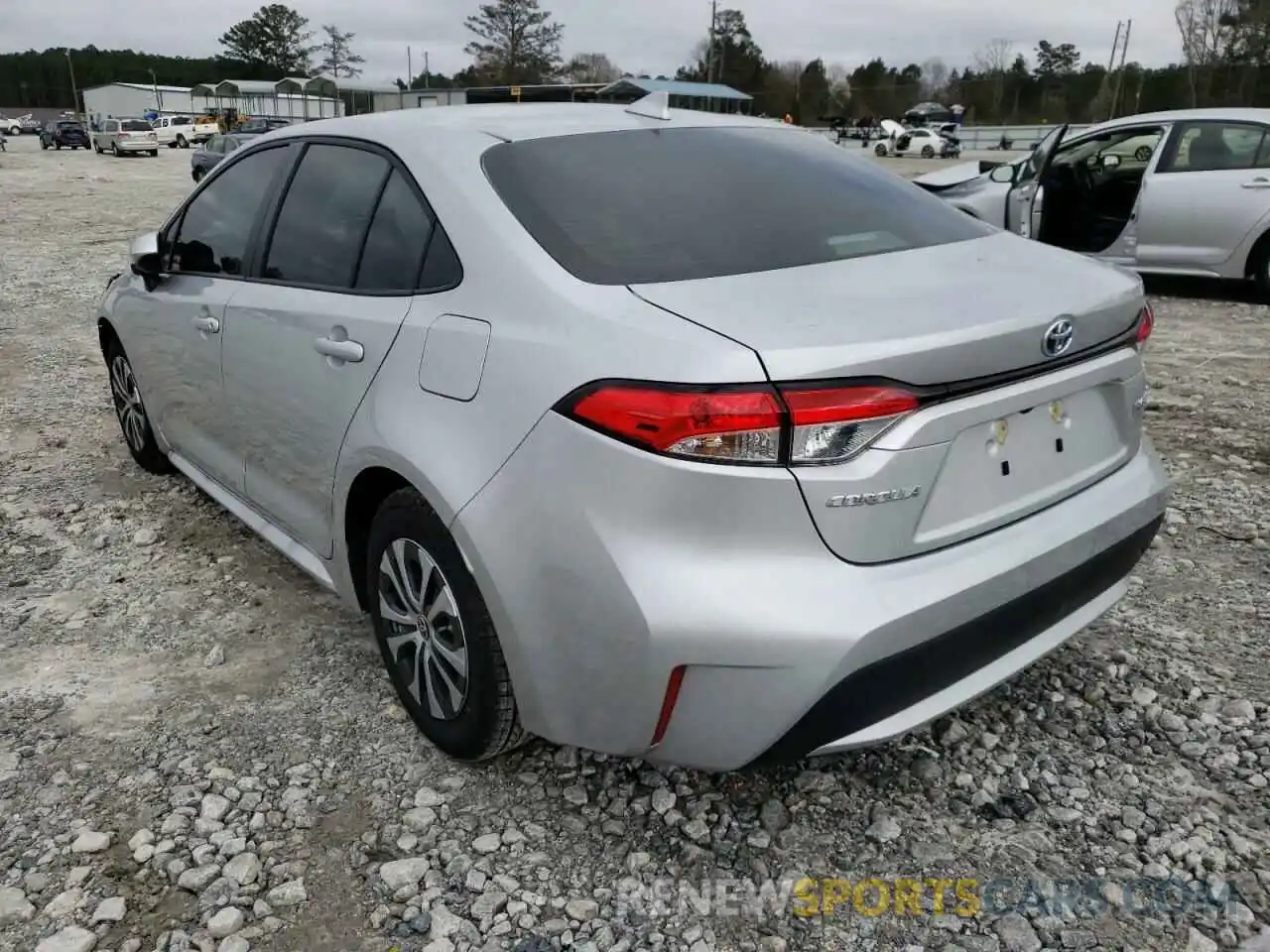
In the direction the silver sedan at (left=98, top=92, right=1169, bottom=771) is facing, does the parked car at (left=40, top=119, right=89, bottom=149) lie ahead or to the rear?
ahead

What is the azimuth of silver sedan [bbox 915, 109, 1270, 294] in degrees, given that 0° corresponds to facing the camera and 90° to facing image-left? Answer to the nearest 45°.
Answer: approximately 90°

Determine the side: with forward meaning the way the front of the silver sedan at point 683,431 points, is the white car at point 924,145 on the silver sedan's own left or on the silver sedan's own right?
on the silver sedan's own right

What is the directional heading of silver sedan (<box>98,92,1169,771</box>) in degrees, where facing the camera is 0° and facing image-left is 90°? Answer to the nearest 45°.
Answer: approximately 135°

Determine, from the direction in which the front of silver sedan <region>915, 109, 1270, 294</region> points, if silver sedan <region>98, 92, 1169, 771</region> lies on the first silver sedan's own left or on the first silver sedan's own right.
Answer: on the first silver sedan's own left

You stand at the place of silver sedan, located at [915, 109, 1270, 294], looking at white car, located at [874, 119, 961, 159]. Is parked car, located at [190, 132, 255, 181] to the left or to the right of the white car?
left

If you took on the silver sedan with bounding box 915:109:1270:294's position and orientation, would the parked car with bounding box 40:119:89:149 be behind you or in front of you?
in front
